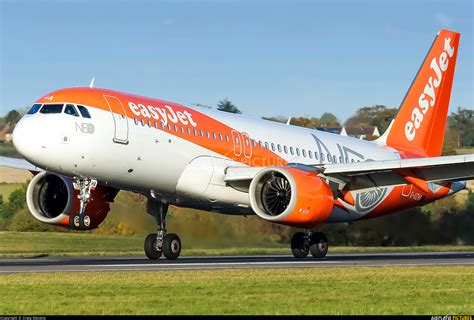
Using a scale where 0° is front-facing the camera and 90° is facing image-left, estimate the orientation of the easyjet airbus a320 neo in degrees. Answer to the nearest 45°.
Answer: approximately 45°
